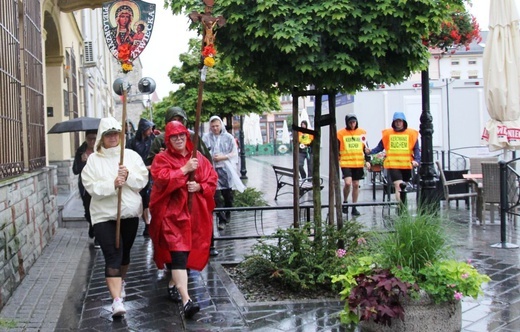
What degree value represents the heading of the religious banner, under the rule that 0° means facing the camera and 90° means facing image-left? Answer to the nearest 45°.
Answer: approximately 0°

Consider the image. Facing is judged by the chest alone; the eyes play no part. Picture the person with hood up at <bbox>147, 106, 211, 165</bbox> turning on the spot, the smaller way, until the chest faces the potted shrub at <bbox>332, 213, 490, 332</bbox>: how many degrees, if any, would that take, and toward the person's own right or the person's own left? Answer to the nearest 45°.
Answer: approximately 45° to the person's own left

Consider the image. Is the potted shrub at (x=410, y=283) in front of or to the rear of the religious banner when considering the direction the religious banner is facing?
in front

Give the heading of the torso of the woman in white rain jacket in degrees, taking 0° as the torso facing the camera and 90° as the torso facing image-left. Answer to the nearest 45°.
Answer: approximately 0°

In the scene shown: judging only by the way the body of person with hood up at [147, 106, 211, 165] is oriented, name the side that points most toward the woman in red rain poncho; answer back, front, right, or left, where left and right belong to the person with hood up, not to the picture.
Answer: front

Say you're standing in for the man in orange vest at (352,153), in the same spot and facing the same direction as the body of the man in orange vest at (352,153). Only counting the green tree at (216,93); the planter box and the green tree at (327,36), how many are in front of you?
2

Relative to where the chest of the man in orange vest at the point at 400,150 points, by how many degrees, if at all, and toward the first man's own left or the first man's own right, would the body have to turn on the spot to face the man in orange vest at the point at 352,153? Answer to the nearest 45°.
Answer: approximately 135° to the first man's own right

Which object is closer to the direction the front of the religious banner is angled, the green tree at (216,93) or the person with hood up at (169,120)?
the person with hood up
